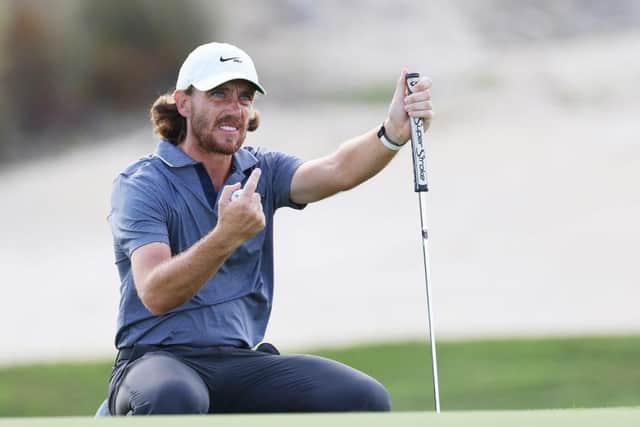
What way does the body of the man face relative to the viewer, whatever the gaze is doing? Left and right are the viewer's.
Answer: facing the viewer and to the right of the viewer

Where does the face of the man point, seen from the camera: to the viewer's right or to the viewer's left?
to the viewer's right
